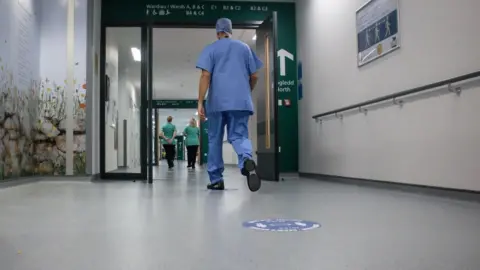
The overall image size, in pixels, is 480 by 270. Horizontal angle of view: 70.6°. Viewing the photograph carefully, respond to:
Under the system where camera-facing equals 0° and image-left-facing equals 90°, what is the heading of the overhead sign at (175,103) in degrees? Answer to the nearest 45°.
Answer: approximately 0°

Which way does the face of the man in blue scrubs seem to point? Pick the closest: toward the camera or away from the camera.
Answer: away from the camera

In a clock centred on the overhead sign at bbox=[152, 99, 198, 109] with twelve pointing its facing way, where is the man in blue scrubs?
The man in blue scrubs is roughly at 12 o'clock from the overhead sign.

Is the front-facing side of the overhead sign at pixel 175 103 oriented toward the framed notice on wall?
yes

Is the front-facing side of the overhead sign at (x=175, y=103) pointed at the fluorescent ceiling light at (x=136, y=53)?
yes
